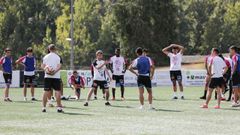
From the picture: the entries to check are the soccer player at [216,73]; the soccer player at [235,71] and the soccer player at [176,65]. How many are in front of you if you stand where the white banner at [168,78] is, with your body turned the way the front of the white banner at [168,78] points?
3

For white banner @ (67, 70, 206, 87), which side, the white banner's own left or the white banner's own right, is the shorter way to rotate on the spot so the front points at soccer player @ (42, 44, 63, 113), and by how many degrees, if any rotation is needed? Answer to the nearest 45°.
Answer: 0° — it already faces them

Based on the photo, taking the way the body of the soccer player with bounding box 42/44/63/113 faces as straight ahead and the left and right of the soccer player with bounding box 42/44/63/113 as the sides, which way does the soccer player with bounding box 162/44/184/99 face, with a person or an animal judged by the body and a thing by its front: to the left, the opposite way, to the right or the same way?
the opposite way

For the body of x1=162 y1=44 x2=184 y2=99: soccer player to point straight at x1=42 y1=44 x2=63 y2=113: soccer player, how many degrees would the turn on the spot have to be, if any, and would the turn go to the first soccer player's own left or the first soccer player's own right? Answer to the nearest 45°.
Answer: approximately 45° to the first soccer player's own right

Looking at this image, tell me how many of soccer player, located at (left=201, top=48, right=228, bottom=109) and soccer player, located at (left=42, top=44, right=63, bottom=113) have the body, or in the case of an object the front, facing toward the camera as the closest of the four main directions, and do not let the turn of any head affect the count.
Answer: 0

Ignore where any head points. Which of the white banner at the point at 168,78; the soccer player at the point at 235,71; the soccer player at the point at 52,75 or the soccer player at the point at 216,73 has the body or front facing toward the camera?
the white banner

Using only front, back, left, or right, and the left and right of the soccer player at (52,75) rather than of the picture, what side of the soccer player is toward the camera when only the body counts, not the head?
back

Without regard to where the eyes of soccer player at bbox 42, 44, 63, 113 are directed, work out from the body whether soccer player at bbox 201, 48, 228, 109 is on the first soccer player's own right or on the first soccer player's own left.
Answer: on the first soccer player's own right

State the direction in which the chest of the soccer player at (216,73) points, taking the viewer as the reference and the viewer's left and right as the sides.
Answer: facing away from the viewer and to the left of the viewer

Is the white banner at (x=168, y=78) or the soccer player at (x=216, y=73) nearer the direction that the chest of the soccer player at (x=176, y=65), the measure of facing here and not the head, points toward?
the soccer player

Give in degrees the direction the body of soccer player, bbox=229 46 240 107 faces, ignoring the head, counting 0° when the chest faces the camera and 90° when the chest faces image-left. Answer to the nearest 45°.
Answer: approximately 90°

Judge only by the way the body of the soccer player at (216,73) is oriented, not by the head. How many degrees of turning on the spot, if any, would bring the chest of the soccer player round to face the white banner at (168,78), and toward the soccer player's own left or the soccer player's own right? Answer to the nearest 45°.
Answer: approximately 45° to the soccer player's own right
